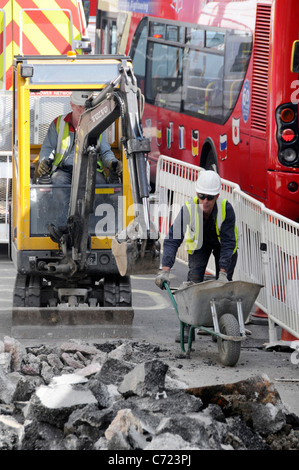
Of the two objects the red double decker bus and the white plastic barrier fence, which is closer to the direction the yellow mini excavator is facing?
the white plastic barrier fence

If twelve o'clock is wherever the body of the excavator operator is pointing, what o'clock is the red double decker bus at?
The red double decker bus is roughly at 7 o'clock from the excavator operator.

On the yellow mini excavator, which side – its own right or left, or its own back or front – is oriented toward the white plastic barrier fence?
left

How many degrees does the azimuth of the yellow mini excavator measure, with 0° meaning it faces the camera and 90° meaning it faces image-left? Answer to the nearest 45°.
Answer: approximately 0°

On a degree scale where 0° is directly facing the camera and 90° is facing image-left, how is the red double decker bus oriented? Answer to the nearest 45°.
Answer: approximately 135°

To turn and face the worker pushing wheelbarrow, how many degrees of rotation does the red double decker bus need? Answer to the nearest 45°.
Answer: approximately 135° to its left

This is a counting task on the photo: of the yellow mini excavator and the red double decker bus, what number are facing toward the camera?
1

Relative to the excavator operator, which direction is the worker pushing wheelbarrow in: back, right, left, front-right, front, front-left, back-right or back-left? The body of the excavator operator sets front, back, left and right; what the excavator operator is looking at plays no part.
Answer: front-left
